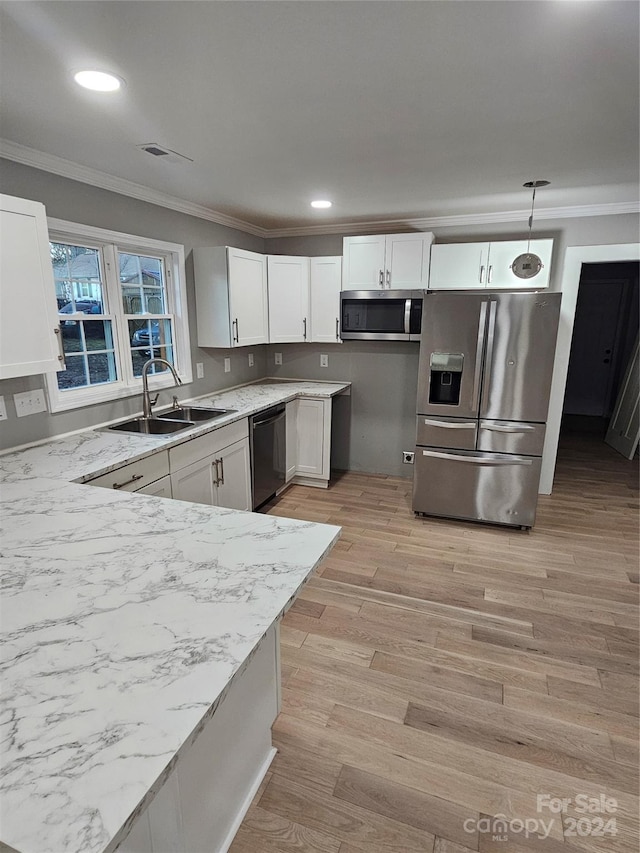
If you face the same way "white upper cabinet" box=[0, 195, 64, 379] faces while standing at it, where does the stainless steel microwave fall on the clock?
The stainless steel microwave is roughly at 10 o'clock from the white upper cabinet.

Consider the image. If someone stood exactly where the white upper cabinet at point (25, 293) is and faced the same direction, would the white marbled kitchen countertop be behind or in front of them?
in front

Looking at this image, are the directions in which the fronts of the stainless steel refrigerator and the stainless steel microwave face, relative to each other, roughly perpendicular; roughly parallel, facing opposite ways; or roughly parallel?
roughly parallel

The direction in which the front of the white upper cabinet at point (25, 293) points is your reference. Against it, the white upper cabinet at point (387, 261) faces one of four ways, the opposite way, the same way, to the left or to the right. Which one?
to the right

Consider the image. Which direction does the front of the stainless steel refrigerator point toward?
toward the camera

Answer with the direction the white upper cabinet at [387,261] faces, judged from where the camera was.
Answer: facing the viewer

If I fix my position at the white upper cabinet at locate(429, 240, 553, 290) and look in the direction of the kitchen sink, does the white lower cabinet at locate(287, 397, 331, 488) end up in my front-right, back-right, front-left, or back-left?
front-right

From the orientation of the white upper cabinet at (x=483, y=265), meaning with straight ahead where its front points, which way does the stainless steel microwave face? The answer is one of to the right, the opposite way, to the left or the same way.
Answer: the same way

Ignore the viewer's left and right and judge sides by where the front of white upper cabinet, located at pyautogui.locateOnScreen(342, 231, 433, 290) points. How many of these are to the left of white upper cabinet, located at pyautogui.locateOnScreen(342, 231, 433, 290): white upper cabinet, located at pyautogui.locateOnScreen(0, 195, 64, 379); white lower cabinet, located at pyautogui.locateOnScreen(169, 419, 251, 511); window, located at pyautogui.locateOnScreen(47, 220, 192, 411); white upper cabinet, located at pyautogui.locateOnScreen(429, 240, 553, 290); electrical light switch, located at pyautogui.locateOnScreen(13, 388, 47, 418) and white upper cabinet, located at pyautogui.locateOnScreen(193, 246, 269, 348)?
1

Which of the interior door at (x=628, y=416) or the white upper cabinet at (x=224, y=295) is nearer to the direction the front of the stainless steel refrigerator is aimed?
the white upper cabinet

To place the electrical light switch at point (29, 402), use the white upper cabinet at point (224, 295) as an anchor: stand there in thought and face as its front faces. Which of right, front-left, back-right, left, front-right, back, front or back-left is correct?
right

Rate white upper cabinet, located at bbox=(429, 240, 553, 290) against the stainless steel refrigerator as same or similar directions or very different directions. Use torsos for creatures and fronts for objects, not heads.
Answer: same or similar directions

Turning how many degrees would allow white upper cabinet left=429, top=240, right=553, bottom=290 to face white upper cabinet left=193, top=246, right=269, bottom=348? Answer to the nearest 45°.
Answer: approximately 90° to its right

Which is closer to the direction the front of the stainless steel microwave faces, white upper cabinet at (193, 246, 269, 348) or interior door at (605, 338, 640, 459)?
the white upper cabinet

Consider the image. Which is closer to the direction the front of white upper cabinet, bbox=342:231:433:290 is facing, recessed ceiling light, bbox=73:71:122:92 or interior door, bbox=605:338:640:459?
the recessed ceiling light

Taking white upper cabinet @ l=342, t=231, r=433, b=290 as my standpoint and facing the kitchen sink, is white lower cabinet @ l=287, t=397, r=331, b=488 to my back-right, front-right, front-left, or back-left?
front-right
